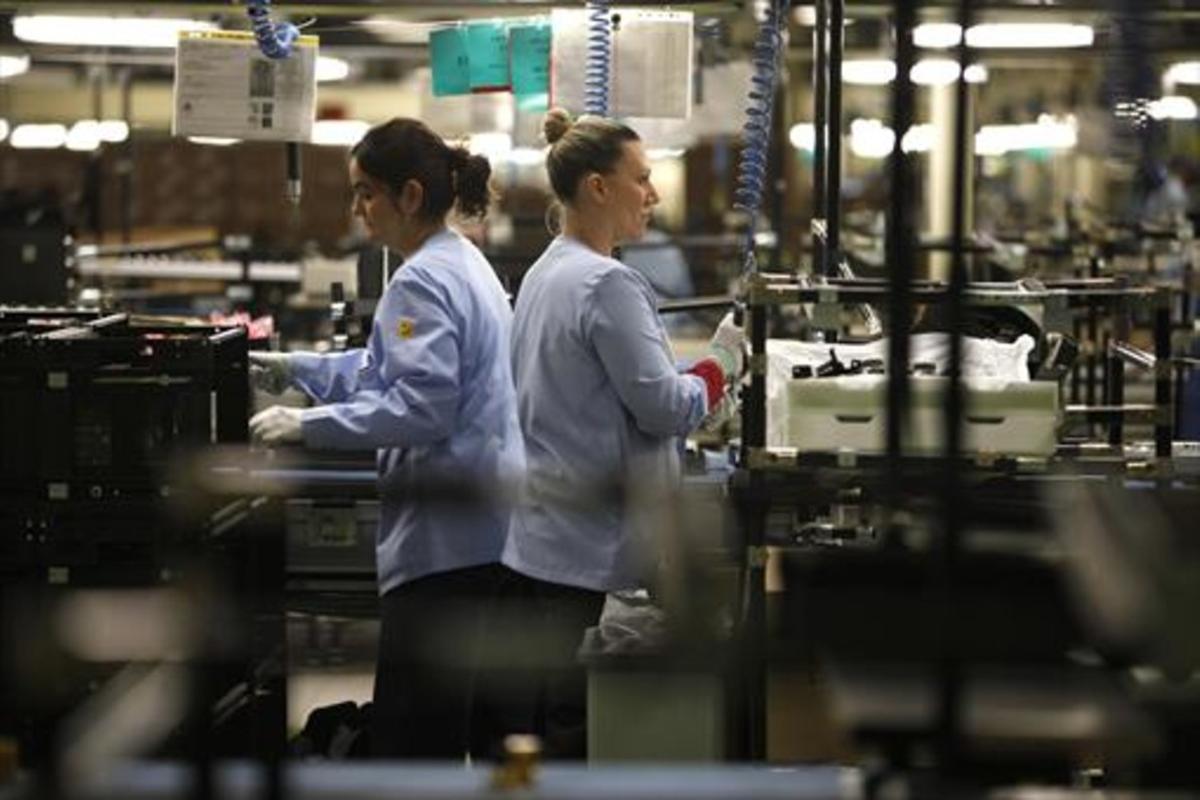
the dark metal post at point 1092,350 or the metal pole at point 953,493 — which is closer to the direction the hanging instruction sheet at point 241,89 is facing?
the metal pole

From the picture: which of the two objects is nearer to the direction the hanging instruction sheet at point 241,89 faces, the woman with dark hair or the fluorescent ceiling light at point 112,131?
the woman with dark hair

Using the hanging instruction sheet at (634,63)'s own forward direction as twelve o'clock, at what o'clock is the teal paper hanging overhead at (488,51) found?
The teal paper hanging overhead is roughly at 4 o'clock from the hanging instruction sheet.

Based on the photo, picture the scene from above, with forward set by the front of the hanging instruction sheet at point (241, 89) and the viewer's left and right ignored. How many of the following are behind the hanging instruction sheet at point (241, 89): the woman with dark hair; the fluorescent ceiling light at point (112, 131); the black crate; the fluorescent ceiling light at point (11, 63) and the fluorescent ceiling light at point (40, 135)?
3

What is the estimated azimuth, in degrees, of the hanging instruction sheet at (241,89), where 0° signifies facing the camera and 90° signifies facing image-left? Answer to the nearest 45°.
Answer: approximately 0°

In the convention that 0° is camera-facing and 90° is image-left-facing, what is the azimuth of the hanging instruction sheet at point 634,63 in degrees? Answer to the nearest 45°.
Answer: approximately 0°

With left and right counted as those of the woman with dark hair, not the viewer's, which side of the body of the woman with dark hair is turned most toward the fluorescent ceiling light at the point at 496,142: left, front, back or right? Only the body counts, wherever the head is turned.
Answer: right

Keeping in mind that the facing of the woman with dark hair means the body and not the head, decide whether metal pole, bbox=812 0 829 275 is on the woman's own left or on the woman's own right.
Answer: on the woman's own right

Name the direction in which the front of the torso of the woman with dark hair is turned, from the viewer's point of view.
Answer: to the viewer's left

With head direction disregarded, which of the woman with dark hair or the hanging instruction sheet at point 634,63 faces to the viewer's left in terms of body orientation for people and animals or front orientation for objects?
the woman with dark hair

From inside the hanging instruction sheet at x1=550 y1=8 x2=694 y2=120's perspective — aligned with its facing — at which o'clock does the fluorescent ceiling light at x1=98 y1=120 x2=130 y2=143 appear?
The fluorescent ceiling light is roughly at 5 o'clock from the hanging instruction sheet.

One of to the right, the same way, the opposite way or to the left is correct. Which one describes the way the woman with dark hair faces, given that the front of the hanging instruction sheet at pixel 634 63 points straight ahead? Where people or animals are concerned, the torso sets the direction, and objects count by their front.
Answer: to the right

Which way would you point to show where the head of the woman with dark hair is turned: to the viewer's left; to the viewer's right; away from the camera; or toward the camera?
to the viewer's left

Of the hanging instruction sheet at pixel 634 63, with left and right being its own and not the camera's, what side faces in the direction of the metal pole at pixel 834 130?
left

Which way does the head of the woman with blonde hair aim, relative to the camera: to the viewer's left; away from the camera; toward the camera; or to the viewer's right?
to the viewer's right

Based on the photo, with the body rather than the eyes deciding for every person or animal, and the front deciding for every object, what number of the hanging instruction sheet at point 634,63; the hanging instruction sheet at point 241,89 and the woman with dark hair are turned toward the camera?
2
